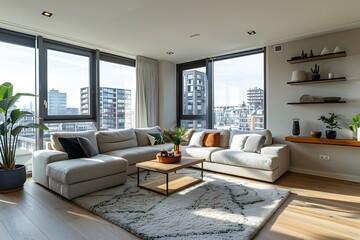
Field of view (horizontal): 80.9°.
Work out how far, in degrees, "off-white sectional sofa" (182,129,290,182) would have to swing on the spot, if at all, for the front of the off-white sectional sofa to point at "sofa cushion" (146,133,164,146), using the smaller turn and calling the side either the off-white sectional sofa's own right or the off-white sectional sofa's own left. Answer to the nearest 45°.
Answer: approximately 45° to the off-white sectional sofa's own right

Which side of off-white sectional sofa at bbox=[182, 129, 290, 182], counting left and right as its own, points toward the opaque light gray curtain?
right

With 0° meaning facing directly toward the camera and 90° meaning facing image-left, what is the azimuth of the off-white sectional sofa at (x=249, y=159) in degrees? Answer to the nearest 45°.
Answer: approximately 45°

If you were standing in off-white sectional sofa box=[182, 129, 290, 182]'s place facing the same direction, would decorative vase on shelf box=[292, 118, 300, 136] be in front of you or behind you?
behind

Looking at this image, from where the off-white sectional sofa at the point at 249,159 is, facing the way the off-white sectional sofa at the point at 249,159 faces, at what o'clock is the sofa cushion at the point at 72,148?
The sofa cushion is roughly at 1 o'clock from the off-white sectional sofa.

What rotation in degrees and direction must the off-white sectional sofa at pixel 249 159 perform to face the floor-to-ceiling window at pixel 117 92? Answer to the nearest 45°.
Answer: approximately 45° to its right

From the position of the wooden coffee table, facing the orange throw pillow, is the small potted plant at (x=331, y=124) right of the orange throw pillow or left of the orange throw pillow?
right

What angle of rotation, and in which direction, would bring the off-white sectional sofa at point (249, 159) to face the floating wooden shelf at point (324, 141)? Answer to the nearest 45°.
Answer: approximately 135° to its left

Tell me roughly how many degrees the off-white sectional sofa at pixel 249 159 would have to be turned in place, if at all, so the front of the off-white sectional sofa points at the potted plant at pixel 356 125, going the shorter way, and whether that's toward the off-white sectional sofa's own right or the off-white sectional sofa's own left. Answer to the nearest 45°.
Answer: approximately 135° to the off-white sectional sofa's own left
